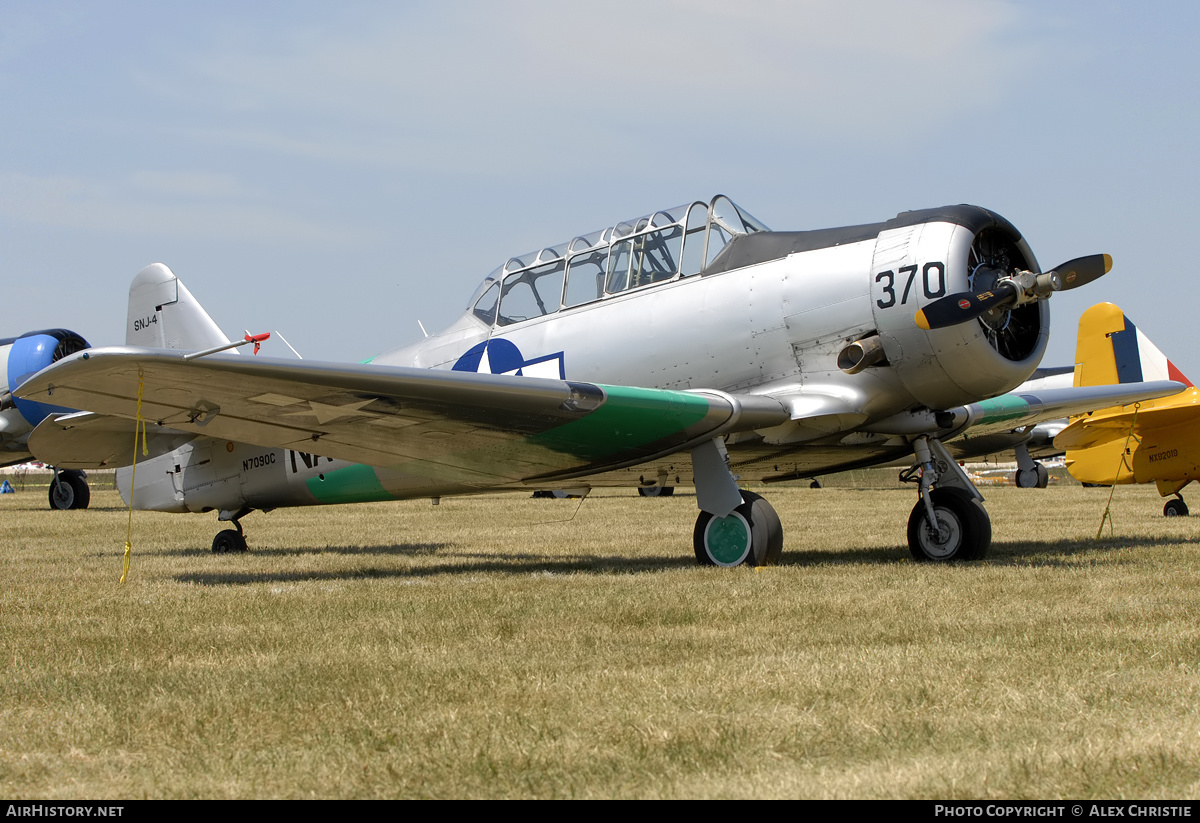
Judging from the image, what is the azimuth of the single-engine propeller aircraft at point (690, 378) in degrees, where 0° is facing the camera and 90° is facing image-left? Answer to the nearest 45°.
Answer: approximately 315°

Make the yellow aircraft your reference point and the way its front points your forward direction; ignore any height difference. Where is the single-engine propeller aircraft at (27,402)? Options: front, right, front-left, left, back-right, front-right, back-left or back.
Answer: back-right

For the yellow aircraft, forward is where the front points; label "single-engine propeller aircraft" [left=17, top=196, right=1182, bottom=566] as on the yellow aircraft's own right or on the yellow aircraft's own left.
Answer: on the yellow aircraft's own right
